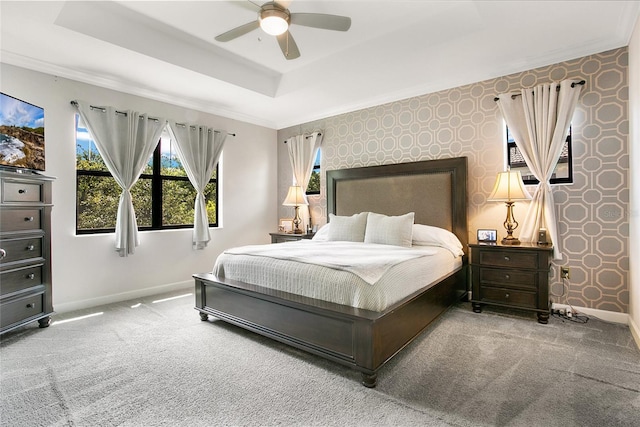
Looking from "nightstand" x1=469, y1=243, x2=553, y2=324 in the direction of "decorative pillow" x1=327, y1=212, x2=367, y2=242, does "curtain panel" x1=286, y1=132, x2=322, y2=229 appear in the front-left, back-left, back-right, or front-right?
front-right

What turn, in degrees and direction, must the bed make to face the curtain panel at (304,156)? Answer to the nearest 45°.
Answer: approximately 135° to its right

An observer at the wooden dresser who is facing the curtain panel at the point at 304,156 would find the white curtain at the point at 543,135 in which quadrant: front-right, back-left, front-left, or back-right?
front-right

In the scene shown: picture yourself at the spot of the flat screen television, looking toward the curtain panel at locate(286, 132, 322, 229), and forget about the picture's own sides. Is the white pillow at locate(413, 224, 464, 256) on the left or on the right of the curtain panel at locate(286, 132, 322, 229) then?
right

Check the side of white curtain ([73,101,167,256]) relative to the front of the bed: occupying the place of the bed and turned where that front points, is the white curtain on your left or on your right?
on your right

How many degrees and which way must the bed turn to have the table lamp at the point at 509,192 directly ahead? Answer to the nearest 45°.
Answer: approximately 135° to its left

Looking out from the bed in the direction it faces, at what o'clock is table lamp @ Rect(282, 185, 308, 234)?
The table lamp is roughly at 4 o'clock from the bed.

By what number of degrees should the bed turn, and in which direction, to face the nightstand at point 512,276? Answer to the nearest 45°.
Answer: approximately 135° to its left

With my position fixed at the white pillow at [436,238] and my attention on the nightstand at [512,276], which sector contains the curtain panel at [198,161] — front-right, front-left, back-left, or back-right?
back-right

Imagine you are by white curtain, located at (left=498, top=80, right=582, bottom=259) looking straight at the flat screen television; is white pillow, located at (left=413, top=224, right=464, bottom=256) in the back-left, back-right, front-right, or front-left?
front-right

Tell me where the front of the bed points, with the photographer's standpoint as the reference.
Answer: facing the viewer and to the left of the viewer

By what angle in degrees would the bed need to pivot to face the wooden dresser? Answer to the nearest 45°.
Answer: approximately 45° to its right

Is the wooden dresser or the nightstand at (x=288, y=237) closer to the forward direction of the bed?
the wooden dresser

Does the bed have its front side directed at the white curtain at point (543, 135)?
no

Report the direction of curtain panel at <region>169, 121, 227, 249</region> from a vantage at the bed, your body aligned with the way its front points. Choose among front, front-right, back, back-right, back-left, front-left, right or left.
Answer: right
